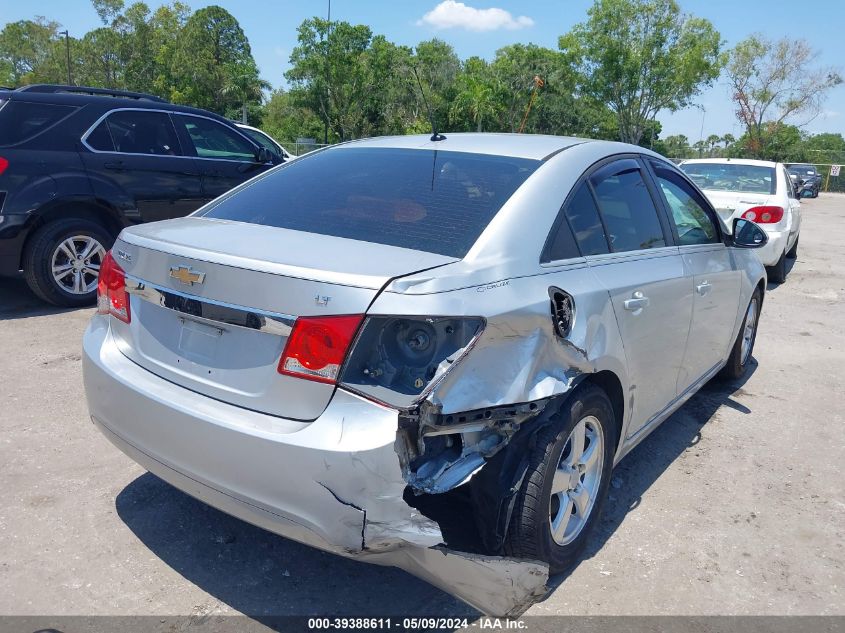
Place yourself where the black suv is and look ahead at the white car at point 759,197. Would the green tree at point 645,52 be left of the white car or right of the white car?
left

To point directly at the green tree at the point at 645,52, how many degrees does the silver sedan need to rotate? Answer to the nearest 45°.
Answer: approximately 45° to its left

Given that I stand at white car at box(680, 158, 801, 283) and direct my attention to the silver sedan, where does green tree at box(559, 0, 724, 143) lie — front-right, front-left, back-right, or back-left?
back-right

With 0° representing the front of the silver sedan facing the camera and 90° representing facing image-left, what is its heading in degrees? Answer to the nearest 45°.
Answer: approximately 225°

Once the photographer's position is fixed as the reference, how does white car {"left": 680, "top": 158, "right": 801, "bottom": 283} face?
facing away from the viewer

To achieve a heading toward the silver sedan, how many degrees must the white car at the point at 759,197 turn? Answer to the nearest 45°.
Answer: approximately 180°

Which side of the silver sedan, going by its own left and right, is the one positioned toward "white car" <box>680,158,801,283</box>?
front

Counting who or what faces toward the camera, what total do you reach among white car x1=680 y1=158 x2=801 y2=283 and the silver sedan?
0

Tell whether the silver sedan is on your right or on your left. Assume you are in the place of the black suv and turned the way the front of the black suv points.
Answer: on your right

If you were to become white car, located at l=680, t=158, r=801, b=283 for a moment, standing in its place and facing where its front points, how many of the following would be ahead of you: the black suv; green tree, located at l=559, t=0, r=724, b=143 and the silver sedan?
1

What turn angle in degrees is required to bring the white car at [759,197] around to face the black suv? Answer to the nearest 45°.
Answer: approximately 135° to its left

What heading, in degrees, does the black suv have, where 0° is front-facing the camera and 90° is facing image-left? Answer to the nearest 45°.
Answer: approximately 225°

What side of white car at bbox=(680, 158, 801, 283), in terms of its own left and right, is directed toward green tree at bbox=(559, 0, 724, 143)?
front
